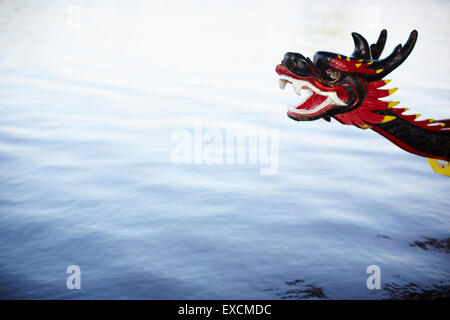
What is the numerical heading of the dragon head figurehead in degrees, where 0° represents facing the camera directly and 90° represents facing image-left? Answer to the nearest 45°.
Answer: approximately 90°
